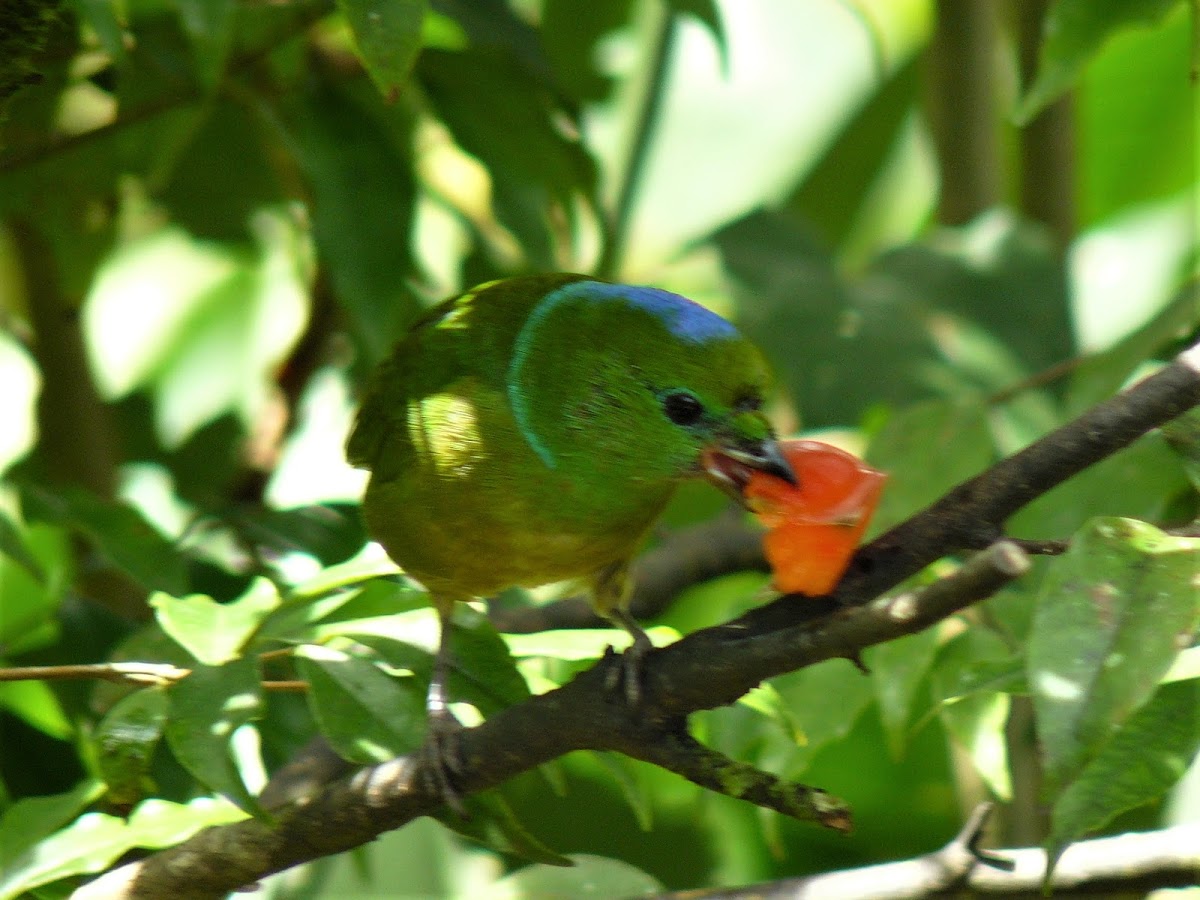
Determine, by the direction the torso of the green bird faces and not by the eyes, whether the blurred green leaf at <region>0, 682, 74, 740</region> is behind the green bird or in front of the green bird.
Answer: behind

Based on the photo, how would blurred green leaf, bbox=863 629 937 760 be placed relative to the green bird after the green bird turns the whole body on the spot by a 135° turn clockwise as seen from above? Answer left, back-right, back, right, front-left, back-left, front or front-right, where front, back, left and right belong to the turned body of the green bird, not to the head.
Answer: back-left

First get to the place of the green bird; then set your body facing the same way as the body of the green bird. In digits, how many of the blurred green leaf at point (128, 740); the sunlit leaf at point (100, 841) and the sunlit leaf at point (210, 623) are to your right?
3

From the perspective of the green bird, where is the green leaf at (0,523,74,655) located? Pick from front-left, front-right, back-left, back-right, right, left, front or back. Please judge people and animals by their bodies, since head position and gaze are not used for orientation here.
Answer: back

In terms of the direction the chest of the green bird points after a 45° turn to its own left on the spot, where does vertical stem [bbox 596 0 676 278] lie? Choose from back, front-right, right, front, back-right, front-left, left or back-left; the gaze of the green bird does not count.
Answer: left

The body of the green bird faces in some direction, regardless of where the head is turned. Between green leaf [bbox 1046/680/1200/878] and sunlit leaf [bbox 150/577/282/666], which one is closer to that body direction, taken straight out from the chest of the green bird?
the green leaf

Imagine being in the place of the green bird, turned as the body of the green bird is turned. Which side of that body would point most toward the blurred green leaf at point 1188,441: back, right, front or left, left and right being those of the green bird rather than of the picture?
front

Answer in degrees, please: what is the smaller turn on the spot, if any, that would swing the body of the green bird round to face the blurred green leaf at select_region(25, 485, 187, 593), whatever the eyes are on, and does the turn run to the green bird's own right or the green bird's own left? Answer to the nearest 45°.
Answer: approximately 135° to the green bird's own right

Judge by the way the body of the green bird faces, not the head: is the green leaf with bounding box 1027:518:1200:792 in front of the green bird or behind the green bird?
in front

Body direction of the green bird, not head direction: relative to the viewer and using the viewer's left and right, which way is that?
facing the viewer and to the right of the viewer
